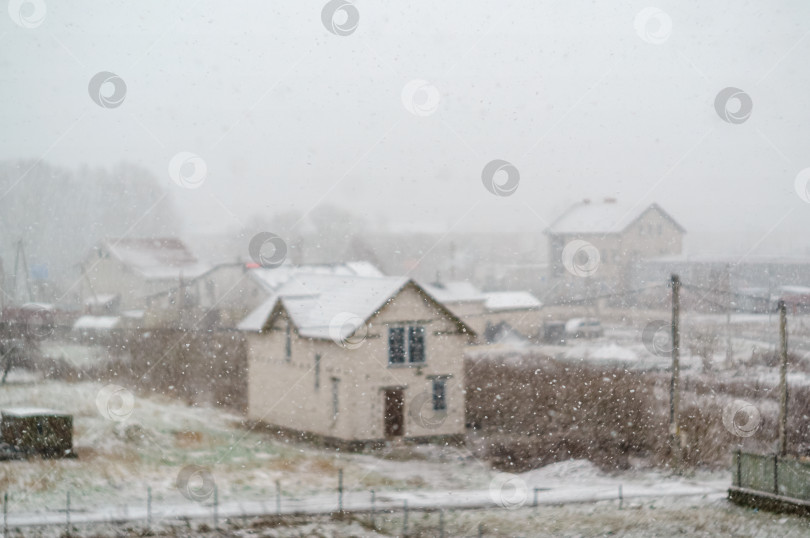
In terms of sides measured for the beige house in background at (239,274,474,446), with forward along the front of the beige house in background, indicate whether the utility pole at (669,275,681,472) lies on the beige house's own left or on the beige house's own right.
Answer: on the beige house's own left

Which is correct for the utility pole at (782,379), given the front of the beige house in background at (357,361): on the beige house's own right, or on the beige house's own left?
on the beige house's own left

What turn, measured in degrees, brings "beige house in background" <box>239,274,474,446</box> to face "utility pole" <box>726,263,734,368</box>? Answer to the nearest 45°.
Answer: approximately 45° to its left

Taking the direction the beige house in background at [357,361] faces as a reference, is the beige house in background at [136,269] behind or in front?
behind

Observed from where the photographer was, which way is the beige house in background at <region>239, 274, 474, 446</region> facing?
facing the viewer and to the right of the viewer

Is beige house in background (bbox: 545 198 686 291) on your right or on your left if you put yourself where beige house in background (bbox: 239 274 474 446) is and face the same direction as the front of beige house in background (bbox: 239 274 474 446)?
on your left
